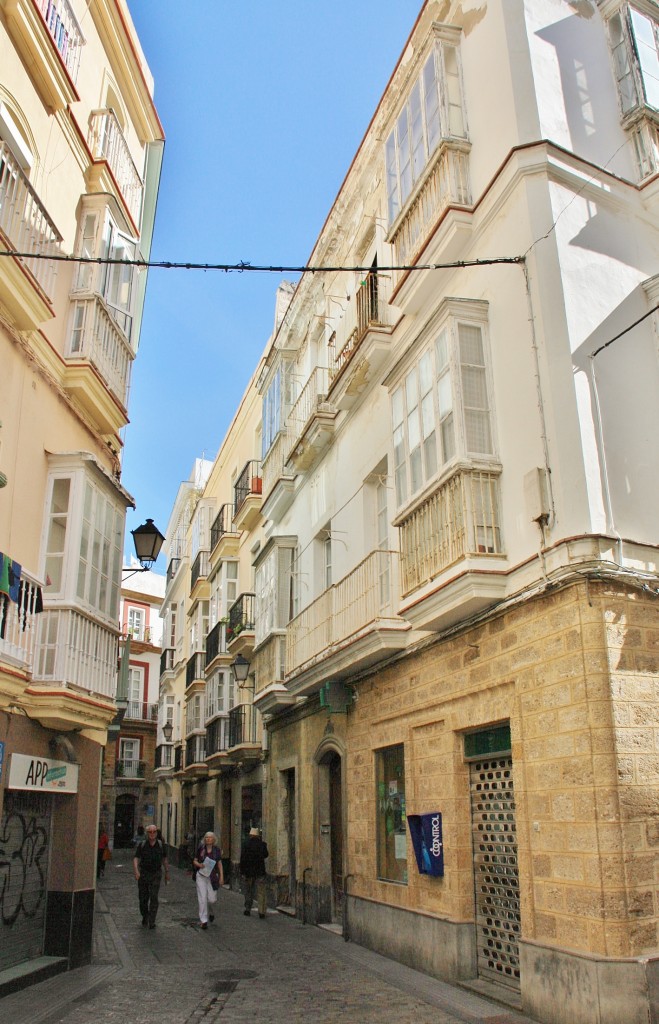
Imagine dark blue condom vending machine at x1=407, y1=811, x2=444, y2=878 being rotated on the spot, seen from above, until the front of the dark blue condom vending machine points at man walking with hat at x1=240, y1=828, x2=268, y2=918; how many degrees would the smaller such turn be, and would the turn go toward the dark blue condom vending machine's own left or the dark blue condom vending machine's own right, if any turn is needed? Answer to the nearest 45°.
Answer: approximately 90° to the dark blue condom vending machine's own right

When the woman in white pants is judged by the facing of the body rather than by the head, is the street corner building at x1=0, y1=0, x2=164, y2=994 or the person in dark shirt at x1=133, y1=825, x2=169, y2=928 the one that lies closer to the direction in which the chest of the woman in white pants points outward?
the street corner building

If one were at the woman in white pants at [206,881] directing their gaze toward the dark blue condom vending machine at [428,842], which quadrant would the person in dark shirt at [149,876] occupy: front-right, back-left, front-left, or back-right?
back-right

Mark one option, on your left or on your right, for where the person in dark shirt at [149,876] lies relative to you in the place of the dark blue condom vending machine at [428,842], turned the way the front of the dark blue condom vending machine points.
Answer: on your right

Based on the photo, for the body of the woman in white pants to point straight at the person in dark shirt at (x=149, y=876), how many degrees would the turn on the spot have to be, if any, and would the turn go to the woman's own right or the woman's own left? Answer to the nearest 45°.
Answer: approximately 135° to the woman's own right

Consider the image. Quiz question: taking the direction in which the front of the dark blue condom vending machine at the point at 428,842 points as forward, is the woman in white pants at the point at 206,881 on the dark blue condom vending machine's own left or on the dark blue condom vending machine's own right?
on the dark blue condom vending machine's own right

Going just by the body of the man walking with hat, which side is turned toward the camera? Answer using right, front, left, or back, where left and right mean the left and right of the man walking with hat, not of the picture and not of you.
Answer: back

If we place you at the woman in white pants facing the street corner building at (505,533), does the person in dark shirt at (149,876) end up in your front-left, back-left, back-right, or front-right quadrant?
back-right
